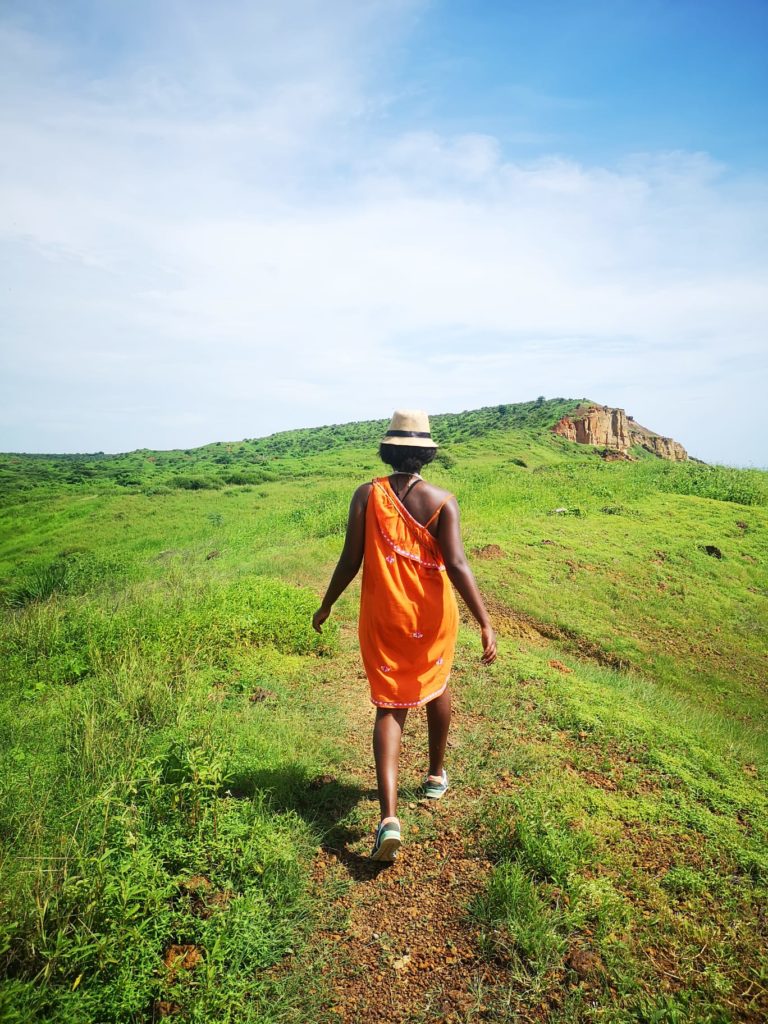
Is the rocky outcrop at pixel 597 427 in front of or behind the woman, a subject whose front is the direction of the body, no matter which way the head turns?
in front

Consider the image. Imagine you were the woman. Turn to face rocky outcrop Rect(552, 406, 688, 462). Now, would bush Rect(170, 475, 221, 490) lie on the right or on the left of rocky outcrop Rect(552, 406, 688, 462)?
left

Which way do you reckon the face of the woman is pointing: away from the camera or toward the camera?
away from the camera

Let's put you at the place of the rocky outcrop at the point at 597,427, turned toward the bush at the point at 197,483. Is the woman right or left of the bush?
left

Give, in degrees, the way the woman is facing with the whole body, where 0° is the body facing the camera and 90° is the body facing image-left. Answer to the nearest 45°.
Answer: approximately 180°

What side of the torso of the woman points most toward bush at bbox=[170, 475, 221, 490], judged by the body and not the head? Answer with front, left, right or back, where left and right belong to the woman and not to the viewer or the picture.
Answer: front
